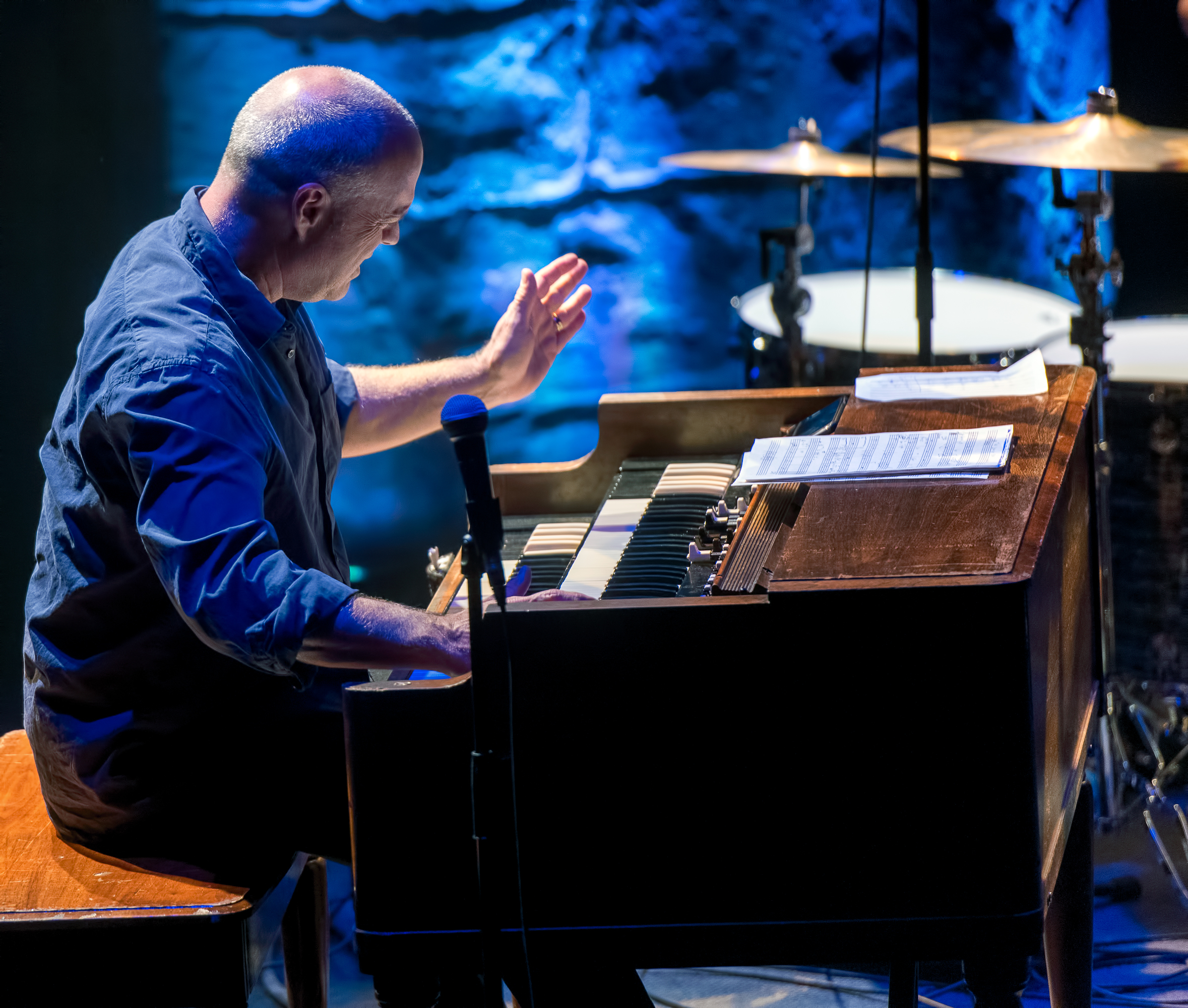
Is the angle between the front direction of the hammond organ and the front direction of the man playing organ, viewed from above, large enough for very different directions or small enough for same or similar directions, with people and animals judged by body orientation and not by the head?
very different directions

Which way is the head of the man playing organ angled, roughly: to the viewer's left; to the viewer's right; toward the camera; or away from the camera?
to the viewer's right

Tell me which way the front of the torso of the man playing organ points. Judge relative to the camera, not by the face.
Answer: to the viewer's right

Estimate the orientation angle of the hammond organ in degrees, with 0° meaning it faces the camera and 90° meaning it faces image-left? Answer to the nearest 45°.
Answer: approximately 90°

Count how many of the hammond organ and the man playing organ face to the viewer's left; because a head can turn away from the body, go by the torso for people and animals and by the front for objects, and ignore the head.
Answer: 1

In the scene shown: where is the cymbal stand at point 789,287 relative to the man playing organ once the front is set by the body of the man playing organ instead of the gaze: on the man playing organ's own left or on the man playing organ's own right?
on the man playing organ's own left

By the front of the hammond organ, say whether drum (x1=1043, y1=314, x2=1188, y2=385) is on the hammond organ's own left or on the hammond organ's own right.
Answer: on the hammond organ's own right

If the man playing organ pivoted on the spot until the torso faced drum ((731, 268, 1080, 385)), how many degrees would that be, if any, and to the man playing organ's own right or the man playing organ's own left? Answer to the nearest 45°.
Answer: approximately 45° to the man playing organ's own left
